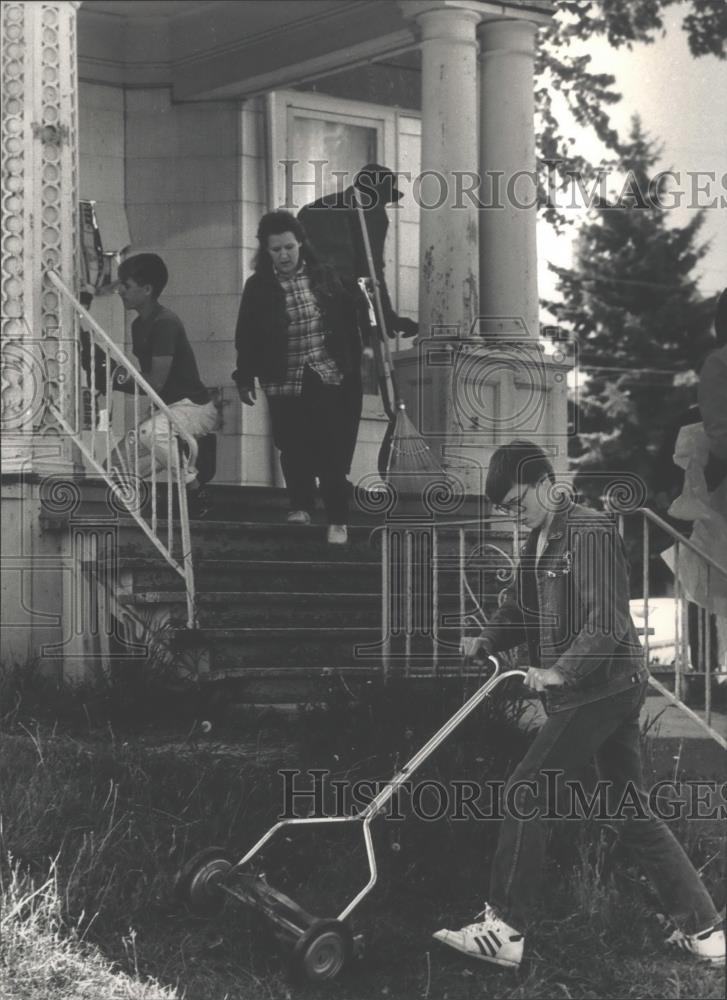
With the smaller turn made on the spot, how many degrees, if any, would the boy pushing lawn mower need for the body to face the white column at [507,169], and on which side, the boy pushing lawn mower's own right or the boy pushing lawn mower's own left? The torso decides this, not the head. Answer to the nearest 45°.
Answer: approximately 90° to the boy pushing lawn mower's own right

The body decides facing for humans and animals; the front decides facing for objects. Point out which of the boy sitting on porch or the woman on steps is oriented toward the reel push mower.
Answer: the woman on steps

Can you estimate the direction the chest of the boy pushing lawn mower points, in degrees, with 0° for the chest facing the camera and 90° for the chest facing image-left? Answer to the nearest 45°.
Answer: approximately 90°
